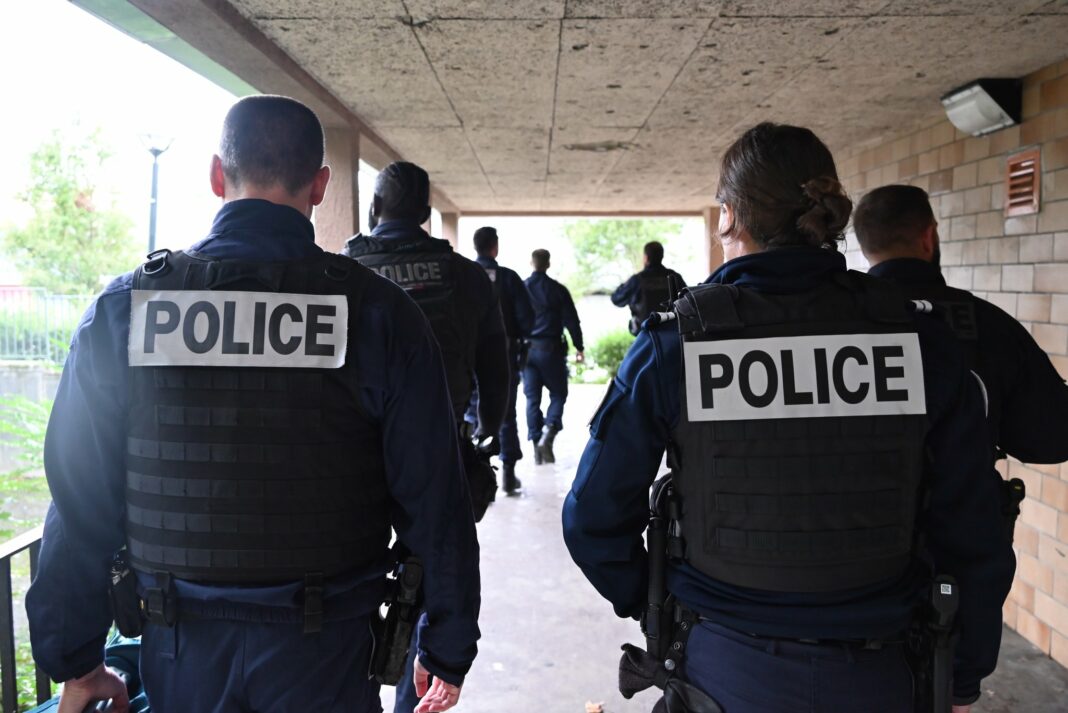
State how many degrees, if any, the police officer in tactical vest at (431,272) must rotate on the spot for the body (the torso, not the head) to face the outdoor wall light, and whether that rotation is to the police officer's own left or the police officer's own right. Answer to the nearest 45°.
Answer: approximately 90° to the police officer's own right

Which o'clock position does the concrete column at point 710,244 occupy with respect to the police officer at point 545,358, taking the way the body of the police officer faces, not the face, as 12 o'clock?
The concrete column is roughly at 1 o'clock from the police officer.

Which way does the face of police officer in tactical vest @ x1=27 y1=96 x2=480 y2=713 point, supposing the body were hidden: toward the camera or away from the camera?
away from the camera

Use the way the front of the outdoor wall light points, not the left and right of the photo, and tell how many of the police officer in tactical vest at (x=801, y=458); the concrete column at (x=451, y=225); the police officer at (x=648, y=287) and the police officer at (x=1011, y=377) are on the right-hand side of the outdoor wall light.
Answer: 2

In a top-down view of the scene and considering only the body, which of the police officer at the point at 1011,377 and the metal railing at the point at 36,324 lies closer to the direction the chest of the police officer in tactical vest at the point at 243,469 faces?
the metal railing

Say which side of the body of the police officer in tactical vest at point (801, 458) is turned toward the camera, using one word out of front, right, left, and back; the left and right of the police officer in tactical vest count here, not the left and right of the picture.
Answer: back

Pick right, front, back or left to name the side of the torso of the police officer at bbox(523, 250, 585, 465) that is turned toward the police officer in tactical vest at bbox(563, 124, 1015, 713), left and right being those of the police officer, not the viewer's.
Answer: back

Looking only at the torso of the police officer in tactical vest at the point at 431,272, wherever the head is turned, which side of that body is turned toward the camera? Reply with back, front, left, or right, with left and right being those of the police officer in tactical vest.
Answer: back

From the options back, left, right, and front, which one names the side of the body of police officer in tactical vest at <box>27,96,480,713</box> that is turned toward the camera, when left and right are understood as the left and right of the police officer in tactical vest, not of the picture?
back

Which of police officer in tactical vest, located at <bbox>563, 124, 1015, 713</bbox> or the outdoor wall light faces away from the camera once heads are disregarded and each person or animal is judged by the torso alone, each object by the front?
the police officer in tactical vest

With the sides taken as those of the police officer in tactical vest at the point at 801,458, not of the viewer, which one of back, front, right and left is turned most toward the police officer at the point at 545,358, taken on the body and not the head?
front

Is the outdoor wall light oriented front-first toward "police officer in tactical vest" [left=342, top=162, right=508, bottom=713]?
yes

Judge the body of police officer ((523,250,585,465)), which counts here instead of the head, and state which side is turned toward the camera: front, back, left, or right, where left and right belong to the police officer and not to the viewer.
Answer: back

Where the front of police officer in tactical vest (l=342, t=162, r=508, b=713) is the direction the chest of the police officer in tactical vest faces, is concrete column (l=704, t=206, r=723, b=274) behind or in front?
in front

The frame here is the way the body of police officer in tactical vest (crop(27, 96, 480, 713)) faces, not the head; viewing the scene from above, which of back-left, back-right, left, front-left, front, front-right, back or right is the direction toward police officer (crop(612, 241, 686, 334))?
front-right

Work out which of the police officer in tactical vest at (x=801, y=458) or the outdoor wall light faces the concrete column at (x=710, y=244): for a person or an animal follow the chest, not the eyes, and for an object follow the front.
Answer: the police officer in tactical vest
